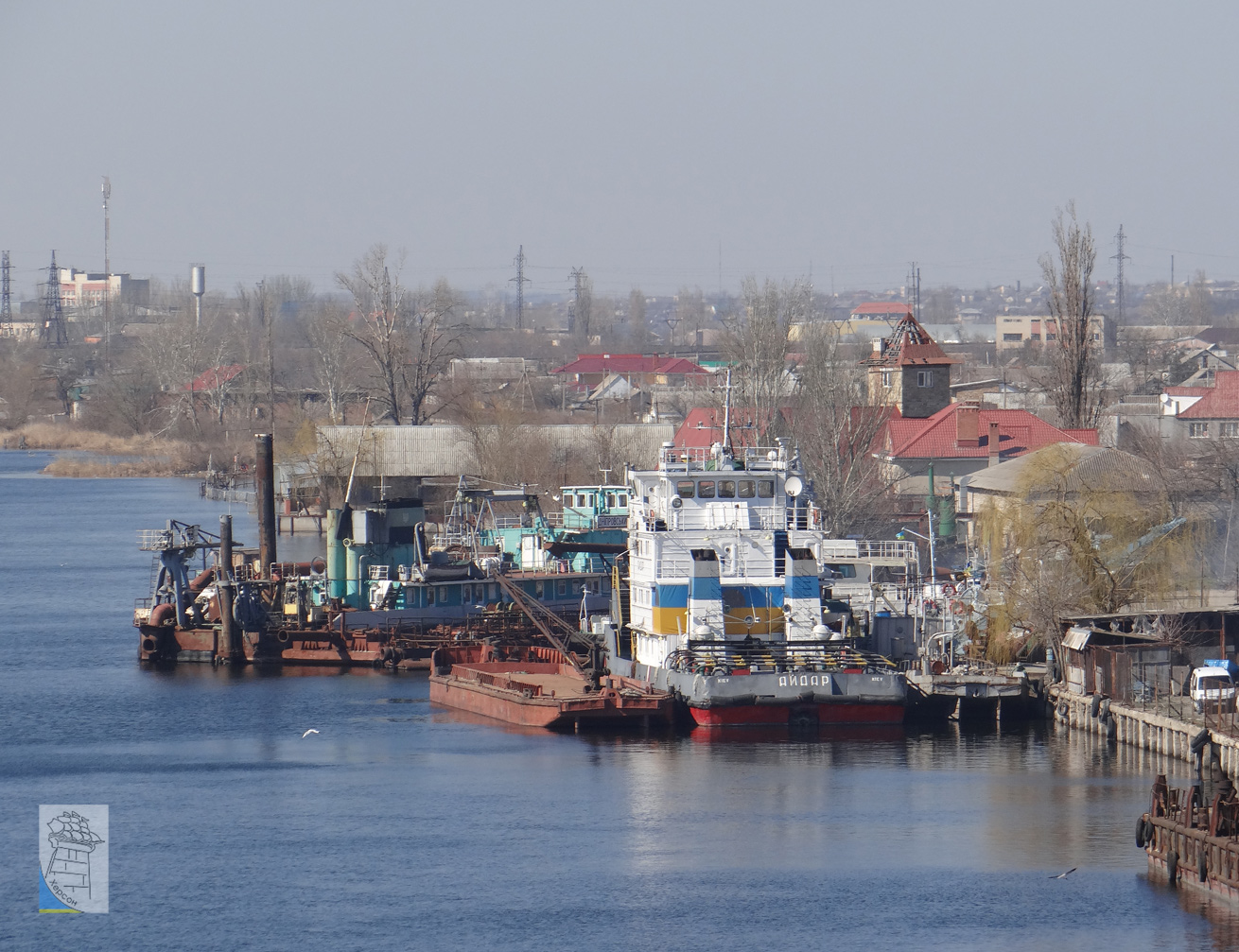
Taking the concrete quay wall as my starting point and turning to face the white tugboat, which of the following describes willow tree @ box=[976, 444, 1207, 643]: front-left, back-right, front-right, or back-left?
front-right

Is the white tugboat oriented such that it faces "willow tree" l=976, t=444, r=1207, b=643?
no

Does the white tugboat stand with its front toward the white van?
no

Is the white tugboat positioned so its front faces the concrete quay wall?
no
